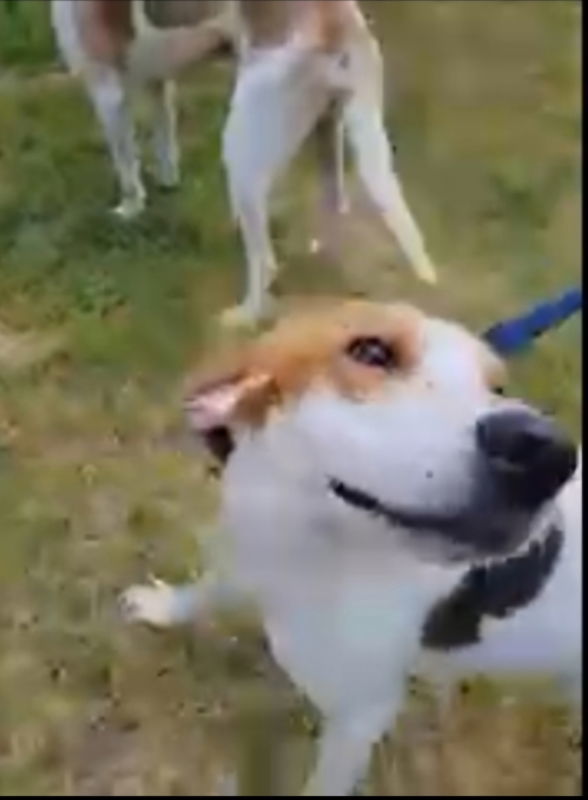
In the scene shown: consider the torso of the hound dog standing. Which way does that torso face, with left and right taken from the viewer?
facing away from the viewer and to the left of the viewer

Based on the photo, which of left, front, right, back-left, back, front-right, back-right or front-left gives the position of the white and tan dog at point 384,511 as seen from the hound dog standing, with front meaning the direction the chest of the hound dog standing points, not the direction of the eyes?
back-left
